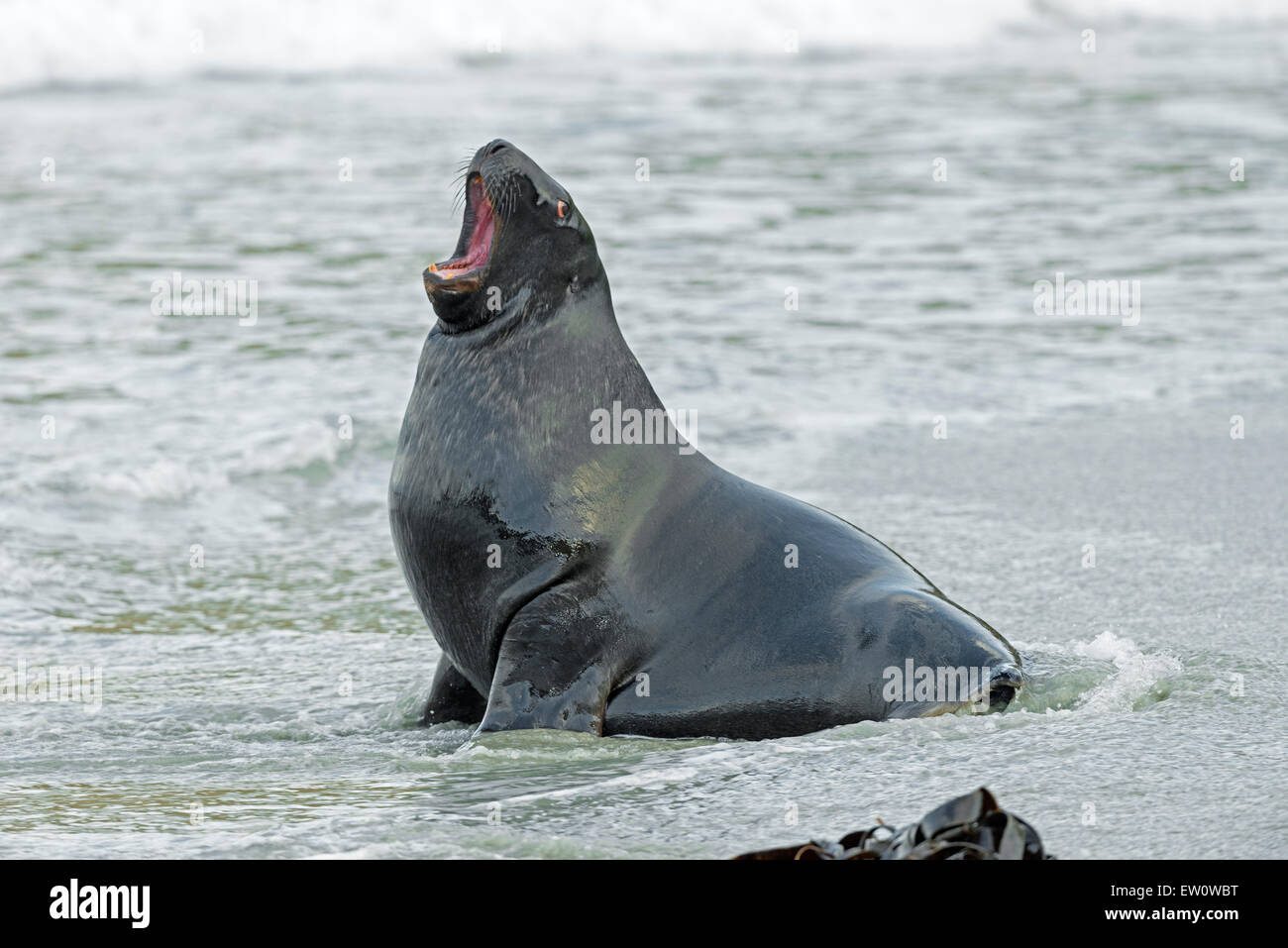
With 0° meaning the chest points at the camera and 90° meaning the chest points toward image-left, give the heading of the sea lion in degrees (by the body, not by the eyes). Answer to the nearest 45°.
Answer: approximately 90°
